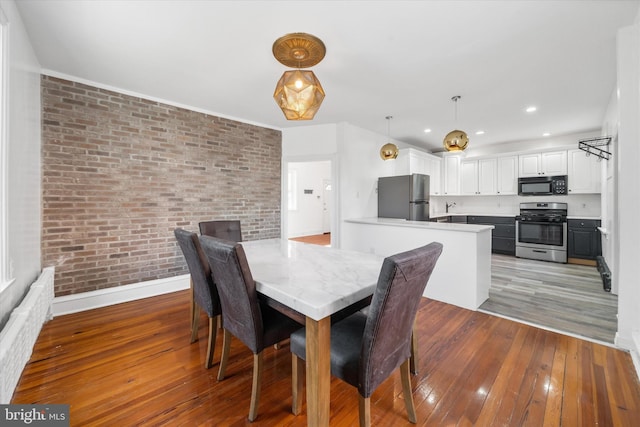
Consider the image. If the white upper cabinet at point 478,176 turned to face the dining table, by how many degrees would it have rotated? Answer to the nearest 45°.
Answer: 0° — it already faces it

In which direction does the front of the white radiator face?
to the viewer's right

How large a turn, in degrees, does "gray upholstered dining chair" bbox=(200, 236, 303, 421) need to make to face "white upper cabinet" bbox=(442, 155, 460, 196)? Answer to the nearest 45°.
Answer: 0° — it already faces it

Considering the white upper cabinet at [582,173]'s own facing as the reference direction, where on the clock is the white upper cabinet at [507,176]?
the white upper cabinet at [507,176] is roughly at 3 o'clock from the white upper cabinet at [582,173].

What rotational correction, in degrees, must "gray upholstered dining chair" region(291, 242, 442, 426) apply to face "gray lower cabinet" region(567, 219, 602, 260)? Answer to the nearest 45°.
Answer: approximately 90° to its right

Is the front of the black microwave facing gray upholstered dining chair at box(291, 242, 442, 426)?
yes

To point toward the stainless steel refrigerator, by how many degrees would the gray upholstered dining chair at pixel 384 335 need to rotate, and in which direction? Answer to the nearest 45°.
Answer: approximately 45° to its right

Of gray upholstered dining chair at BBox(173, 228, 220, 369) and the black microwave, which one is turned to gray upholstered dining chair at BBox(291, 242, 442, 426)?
the black microwave
